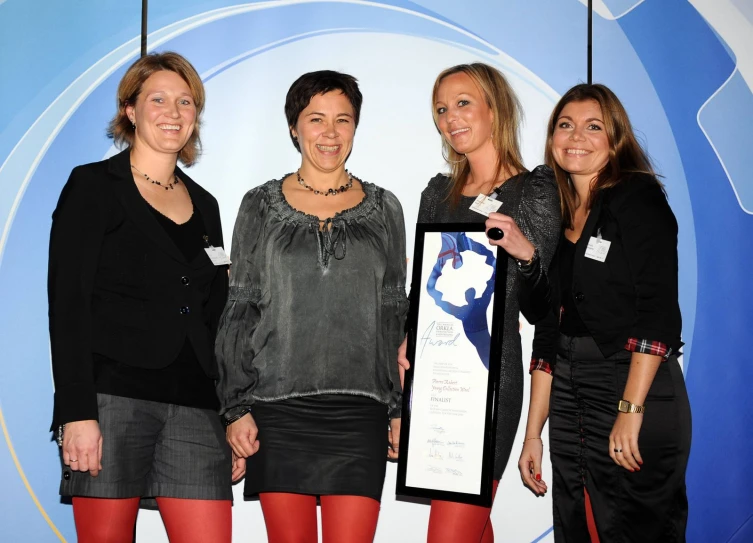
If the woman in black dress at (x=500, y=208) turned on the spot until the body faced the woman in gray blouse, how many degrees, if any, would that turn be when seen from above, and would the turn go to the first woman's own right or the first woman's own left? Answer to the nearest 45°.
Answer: approximately 45° to the first woman's own right

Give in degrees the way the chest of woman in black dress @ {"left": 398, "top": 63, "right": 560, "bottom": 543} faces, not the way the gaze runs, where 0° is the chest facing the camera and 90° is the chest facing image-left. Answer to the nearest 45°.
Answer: approximately 45°

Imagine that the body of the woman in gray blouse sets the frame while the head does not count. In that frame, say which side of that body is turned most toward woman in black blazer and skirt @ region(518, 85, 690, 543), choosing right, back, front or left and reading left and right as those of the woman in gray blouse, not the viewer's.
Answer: left

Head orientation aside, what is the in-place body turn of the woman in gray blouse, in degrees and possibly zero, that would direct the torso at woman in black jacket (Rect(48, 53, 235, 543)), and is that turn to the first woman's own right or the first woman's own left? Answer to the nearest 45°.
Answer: approximately 90° to the first woman's own right

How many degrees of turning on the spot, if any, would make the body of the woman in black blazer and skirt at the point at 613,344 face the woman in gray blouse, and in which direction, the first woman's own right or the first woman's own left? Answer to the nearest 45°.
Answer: approximately 45° to the first woman's own right
